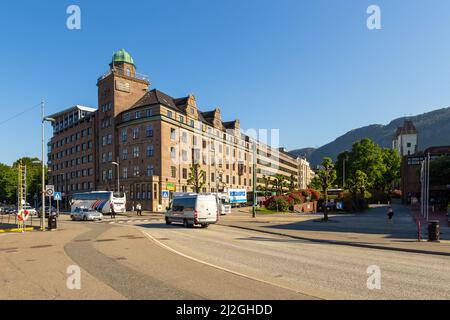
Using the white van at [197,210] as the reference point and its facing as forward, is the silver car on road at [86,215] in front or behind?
in front
